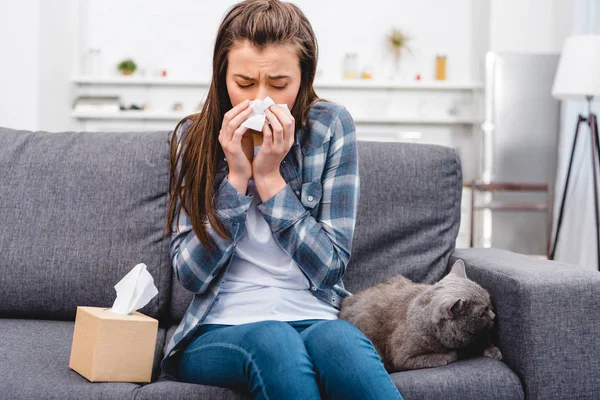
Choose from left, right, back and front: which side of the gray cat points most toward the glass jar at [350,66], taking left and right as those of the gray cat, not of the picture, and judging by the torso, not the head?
left

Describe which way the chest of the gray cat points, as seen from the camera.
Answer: to the viewer's right

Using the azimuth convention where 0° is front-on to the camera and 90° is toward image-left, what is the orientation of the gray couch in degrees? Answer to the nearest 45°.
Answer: approximately 0°

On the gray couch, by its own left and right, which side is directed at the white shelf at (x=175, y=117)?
back

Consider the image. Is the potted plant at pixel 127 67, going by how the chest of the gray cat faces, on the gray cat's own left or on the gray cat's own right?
on the gray cat's own left

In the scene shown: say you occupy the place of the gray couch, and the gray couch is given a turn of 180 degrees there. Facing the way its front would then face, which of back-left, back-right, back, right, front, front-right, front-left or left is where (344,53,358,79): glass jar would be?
front

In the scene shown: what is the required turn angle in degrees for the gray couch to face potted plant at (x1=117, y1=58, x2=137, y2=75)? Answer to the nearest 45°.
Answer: approximately 180°
